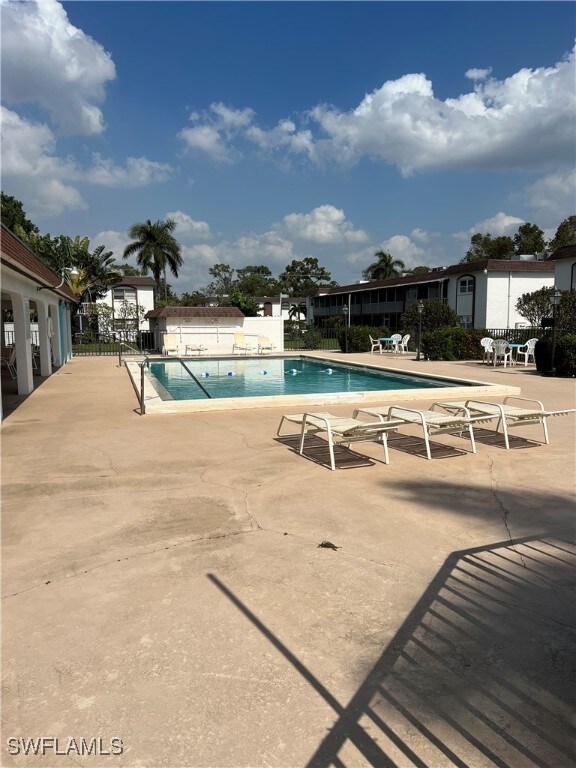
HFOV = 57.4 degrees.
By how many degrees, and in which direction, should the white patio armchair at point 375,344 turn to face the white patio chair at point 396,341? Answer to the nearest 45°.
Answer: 0° — it already faces it

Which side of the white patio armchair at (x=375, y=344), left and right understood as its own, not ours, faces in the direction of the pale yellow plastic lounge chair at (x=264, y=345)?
back

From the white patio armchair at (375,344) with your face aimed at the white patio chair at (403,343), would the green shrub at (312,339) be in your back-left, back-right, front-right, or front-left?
back-left

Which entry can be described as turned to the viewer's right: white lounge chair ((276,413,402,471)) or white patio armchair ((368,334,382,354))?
white patio armchair ((368,334,382,354))

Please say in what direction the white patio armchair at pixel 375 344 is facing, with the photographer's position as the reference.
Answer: facing to the right of the viewer

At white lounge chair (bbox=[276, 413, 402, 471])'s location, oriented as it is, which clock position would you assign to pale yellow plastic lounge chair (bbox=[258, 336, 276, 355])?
The pale yellow plastic lounge chair is roughly at 1 o'clock from the white lounge chair.

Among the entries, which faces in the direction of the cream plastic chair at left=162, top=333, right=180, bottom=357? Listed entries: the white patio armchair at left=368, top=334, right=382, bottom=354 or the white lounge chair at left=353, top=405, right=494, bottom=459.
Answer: the white lounge chair at left=353, top=405, right=494, bottom=459

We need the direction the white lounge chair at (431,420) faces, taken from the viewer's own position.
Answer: facing away from the viewer and to the left of the viewer

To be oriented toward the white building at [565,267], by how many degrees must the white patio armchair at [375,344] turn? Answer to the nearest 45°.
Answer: approximately 45° to its left
